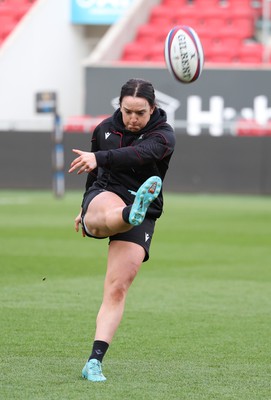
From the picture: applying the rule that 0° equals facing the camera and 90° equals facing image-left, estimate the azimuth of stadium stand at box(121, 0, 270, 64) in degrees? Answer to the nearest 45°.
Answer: approximately 0°

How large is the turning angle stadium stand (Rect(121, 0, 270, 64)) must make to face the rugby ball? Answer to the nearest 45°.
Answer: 0° — it already faces it
